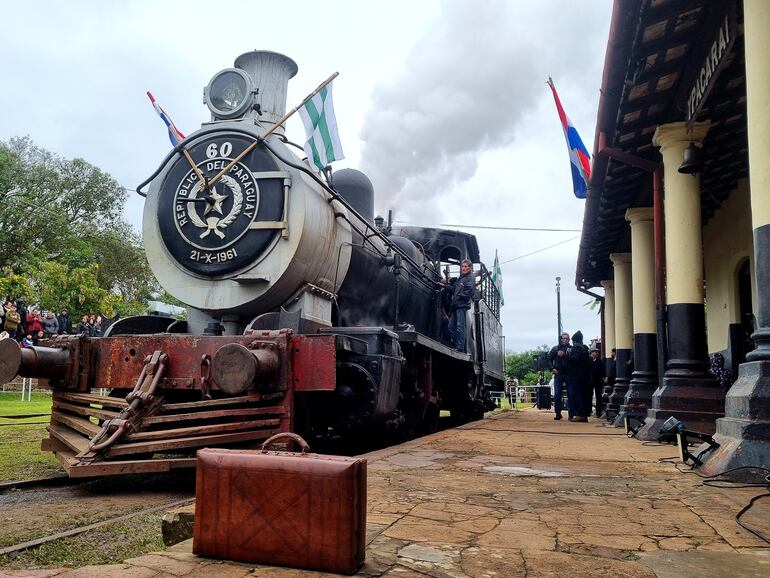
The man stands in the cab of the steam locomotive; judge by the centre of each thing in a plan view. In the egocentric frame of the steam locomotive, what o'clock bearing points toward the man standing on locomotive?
The man standing on locomotive is roughly at 6 o'clock from the steam locomotive.

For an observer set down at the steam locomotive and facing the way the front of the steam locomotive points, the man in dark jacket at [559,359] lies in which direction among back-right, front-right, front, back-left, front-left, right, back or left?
back

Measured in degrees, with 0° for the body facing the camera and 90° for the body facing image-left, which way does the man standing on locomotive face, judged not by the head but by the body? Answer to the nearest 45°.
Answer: approximately 45°

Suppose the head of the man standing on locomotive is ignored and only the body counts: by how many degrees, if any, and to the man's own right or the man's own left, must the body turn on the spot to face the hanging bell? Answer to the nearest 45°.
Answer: approximately 90° to the man's own left

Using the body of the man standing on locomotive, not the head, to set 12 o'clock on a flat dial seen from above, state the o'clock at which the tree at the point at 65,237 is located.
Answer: The tree is roughly at 3 o'clock from the man standing on locomotive.

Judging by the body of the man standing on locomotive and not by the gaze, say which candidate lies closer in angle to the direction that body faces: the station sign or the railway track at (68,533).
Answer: the railway track

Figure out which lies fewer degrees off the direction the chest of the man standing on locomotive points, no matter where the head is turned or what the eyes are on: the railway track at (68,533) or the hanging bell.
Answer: the railway track

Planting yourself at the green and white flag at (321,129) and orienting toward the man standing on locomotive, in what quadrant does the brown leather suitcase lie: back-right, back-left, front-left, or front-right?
back-right

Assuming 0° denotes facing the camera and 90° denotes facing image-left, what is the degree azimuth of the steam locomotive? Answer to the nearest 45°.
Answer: approximately 45°

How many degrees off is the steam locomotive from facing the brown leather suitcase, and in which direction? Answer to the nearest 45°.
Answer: approximately 45° to its left
